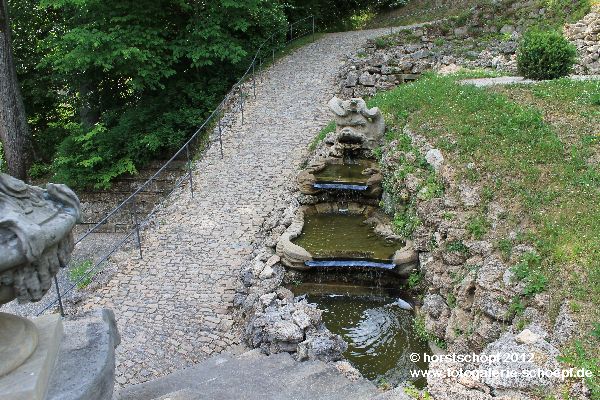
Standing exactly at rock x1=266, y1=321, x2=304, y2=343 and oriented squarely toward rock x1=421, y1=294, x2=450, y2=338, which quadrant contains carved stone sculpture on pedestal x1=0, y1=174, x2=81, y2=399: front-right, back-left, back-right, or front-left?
back-right

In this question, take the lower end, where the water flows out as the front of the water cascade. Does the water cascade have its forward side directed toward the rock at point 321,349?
yes

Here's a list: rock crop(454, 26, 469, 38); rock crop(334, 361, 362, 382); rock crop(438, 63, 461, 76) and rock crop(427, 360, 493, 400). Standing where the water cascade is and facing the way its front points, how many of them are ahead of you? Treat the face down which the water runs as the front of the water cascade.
2

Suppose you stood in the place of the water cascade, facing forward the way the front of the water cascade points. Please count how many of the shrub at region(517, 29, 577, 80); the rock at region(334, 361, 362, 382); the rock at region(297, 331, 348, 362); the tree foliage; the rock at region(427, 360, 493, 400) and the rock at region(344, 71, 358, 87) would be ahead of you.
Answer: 3

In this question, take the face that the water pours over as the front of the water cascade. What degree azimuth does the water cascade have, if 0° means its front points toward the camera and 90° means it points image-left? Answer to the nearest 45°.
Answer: approximately 0°

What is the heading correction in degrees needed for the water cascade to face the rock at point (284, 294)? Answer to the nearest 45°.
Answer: approximately 45° to its right

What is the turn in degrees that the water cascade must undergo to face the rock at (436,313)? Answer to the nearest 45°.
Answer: approximately 45° to its left

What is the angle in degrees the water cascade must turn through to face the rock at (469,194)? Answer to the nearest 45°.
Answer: approximately 90° to its left

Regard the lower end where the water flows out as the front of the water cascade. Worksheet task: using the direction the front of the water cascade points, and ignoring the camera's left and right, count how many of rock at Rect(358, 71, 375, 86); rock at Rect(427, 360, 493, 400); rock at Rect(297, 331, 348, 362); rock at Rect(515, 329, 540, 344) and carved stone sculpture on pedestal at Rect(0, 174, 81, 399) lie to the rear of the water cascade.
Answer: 1

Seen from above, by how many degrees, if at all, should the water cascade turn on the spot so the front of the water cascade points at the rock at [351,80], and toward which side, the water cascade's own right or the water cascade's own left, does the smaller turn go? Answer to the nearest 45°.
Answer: approximately 180°

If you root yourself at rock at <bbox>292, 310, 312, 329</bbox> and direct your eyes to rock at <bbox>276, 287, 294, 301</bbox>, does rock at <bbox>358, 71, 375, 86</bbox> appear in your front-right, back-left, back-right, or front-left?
front-right

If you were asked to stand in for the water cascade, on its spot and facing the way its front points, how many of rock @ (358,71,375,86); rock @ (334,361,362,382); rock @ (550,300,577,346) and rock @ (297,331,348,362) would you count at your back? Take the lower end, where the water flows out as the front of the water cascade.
1

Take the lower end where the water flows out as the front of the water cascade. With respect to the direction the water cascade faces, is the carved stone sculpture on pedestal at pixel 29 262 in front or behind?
in front

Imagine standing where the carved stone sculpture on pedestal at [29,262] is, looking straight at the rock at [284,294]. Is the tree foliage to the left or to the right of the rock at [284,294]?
left

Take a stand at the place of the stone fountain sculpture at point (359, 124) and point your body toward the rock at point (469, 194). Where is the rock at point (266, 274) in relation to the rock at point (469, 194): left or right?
right

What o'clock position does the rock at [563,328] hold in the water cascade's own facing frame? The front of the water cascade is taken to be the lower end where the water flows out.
The rock is roughly at 11 o'clock from the water cascade.

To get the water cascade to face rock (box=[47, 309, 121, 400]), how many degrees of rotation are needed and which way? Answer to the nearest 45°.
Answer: approximately 45° to its right

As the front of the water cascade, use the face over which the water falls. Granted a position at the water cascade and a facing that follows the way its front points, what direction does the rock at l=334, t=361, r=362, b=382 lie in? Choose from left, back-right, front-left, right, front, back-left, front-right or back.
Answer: front
